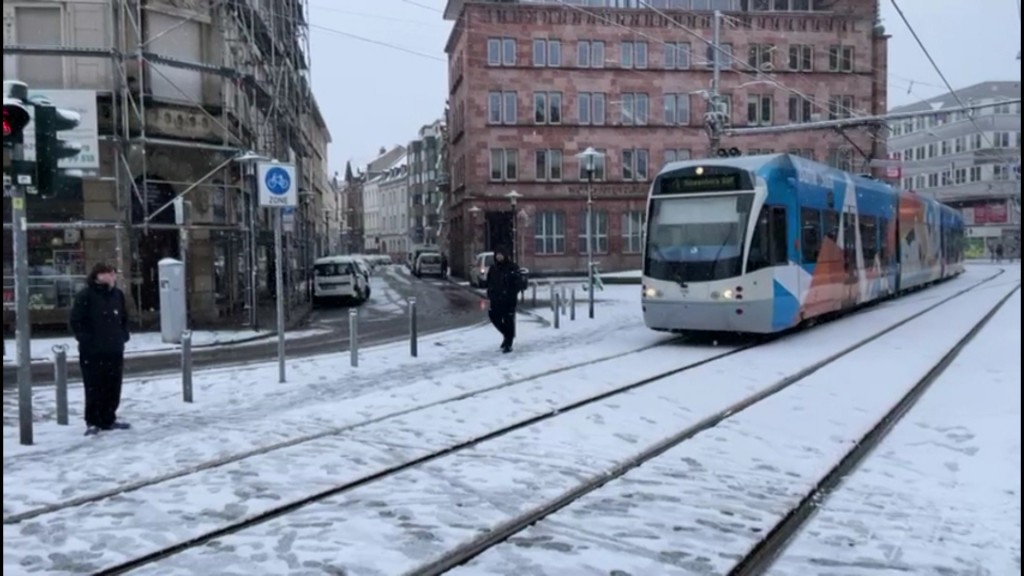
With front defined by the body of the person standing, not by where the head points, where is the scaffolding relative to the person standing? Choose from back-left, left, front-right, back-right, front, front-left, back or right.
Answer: back-left

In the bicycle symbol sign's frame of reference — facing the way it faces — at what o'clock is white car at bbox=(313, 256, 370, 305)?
The white car is roughly at 6 o'clock from the bicycle symbol sign.

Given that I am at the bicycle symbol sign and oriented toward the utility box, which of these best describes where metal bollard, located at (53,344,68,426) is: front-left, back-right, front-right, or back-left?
back-left

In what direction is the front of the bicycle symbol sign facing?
toward the camera

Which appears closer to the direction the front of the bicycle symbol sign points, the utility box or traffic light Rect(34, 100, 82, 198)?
the traffic light

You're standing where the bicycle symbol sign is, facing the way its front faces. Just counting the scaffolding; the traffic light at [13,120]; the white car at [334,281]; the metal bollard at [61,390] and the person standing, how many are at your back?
2

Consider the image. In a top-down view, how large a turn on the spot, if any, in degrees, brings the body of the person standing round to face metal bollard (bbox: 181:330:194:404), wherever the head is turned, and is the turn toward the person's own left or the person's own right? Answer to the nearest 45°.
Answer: approximately 90° to the person's own left

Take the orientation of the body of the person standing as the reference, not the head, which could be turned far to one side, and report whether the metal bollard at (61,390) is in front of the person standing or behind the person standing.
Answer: behind

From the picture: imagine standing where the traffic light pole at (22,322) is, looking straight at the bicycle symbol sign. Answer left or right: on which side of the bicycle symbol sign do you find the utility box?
left

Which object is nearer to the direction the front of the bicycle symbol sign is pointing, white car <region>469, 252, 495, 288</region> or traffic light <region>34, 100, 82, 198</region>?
the traffic light

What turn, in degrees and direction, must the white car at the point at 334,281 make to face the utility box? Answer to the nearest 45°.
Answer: approximately 135° to its right
